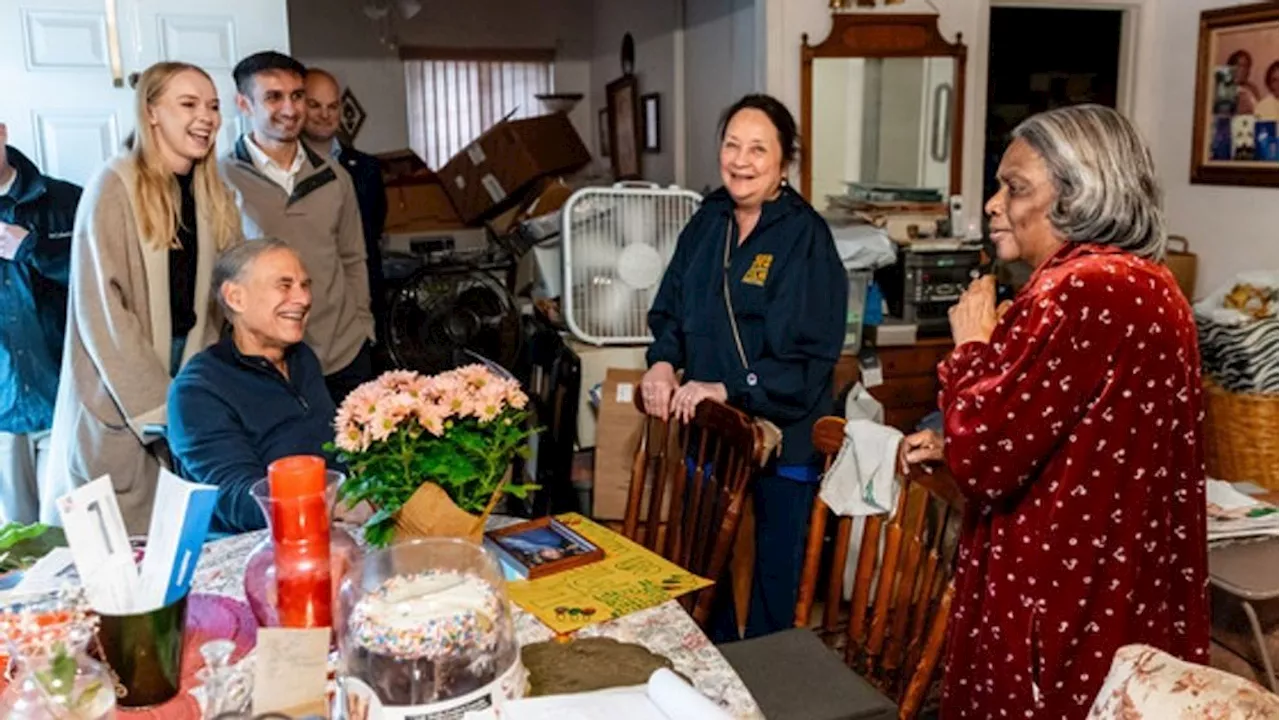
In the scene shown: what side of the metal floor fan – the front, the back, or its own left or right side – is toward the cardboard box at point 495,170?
back

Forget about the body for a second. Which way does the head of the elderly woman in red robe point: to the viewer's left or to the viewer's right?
to the viewer's left

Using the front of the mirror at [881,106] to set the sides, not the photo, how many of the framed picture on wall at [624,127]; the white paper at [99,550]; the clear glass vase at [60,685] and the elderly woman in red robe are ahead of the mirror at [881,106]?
3

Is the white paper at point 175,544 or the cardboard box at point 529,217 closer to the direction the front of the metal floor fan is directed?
the white paper

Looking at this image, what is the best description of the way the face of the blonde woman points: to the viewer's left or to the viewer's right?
to the viewer's right

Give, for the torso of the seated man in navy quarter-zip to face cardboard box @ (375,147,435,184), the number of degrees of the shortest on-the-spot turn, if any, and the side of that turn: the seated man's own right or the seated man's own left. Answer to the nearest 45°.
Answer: approximately 135° to the seated man's own left

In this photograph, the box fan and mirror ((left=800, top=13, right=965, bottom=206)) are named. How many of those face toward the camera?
2
